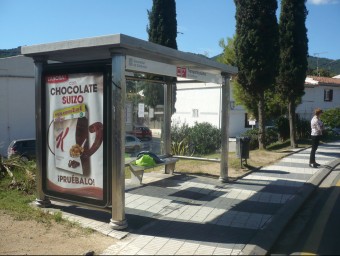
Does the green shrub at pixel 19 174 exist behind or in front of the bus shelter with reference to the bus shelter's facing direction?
behind

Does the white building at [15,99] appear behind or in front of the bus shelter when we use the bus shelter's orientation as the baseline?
behind

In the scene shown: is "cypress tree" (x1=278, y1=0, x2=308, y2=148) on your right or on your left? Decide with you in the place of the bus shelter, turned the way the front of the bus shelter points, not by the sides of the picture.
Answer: on your left

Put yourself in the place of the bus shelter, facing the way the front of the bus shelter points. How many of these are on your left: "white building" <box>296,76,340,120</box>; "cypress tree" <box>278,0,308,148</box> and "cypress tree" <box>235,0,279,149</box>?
3

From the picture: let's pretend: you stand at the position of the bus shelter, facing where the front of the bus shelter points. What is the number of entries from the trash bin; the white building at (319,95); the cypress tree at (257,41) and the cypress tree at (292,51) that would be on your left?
4

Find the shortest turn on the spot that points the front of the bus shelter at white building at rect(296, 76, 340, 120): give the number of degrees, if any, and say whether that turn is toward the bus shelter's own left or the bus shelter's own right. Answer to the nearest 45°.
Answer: approximately 90° to the bus shelter's own left

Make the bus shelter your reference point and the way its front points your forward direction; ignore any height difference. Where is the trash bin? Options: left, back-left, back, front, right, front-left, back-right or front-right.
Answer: left

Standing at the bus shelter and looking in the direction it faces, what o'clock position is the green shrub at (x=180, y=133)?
The green shrub is roughly at 8 o'clock from the bus shelter.

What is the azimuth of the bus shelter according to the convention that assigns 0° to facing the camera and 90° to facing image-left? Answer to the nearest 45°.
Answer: approximately 315°

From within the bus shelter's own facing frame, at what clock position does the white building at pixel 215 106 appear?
The white building is roughly at 8 o'clock from the bus shelter.

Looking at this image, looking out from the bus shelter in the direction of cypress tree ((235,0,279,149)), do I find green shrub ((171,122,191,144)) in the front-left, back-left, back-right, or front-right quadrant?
front-left
